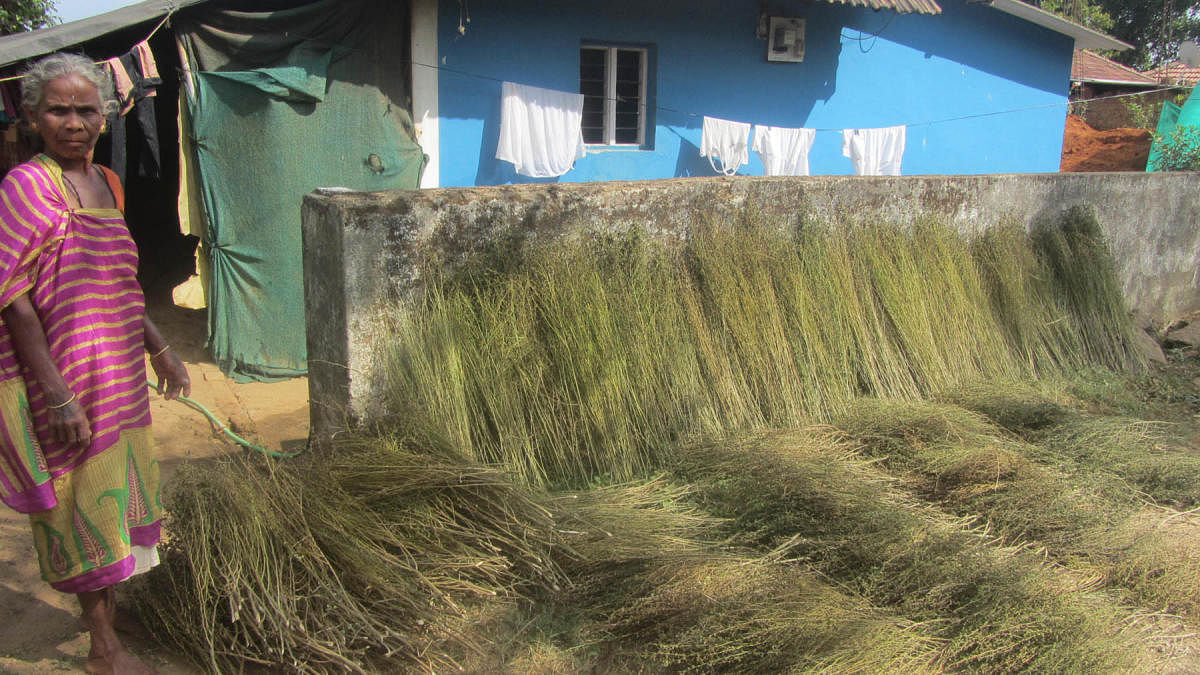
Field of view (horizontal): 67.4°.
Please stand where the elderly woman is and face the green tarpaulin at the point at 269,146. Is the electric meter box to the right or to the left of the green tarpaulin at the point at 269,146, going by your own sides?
right

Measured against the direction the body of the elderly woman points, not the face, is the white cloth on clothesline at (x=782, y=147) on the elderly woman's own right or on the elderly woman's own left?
on the elderly woman's own left

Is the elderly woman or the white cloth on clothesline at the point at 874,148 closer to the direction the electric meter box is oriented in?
the elderly woman

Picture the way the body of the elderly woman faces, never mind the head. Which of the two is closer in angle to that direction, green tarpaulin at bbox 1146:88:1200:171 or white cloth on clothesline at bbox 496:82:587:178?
the green tarpaulin

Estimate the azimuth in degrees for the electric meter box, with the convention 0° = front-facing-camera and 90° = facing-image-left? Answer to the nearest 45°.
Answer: approximately 0°

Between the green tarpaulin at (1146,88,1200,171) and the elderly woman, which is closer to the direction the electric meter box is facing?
the elderly woman

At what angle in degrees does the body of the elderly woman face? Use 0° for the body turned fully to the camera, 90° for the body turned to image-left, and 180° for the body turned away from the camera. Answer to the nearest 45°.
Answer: approximately 315°
